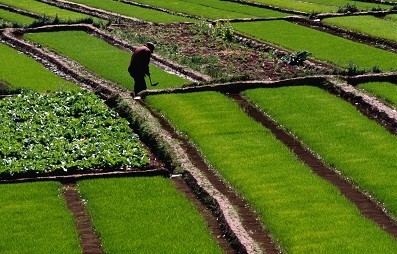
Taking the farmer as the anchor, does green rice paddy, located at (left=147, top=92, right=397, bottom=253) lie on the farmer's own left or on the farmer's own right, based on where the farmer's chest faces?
on the farmer's own right

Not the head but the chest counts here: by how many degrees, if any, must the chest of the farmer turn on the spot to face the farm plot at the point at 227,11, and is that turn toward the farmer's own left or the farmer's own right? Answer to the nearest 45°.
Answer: approximately 90° to the farmer's own left

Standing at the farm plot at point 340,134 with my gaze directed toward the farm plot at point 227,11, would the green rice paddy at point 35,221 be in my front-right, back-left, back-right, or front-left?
back-left

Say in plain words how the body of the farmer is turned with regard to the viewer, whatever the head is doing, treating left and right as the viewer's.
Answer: facing to the right of the viewer

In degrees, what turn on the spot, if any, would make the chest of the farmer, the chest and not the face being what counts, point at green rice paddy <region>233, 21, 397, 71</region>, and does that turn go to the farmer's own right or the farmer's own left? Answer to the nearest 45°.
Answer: approximately 45° to the farmer's own left
